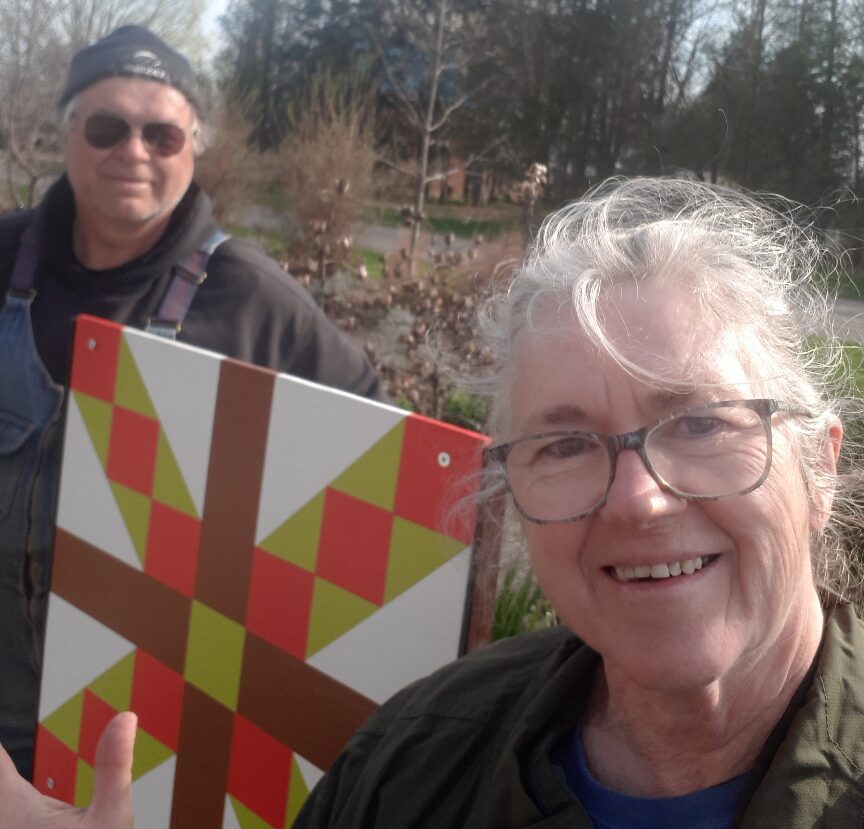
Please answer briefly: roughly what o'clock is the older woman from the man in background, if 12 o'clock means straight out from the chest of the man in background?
The older woman is roughly at 11 o'clock from the man in background.

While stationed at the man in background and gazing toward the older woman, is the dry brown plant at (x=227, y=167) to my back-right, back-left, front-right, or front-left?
back-left

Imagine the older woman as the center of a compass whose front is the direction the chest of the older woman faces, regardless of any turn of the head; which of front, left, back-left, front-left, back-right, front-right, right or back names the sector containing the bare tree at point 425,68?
back

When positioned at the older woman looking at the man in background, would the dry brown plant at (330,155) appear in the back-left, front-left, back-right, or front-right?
front-right

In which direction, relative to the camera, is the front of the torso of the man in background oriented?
toward the camera

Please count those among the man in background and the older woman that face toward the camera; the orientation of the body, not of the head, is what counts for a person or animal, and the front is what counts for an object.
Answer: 2

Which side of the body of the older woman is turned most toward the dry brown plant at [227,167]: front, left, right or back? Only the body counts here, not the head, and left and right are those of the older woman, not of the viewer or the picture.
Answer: back

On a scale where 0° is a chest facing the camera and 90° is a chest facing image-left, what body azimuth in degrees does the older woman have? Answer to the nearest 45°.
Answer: approximately 0°

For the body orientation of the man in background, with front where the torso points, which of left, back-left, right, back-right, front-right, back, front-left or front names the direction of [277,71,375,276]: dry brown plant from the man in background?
back

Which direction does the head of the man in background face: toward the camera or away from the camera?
toward the camera

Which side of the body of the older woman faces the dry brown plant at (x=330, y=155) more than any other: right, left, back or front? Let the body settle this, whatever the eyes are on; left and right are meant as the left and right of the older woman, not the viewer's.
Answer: back

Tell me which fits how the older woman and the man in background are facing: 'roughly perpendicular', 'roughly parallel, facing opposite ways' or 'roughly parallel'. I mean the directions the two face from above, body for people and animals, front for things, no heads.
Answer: roughly parallel

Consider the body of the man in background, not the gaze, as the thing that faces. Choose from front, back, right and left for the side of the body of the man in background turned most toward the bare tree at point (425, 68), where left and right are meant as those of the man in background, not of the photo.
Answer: back
